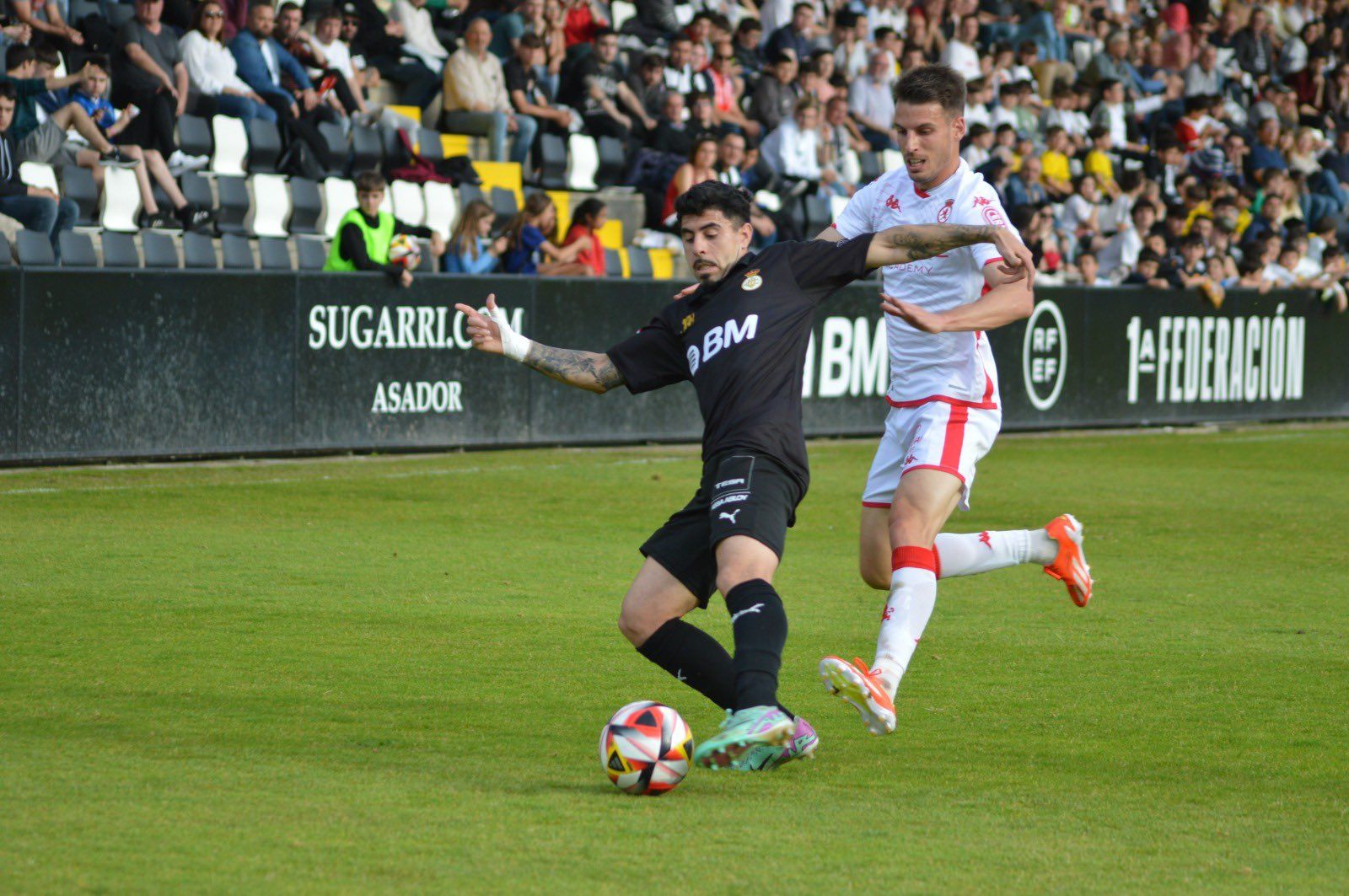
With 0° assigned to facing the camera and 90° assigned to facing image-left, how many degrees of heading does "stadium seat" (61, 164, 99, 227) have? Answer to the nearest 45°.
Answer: approximately 315°

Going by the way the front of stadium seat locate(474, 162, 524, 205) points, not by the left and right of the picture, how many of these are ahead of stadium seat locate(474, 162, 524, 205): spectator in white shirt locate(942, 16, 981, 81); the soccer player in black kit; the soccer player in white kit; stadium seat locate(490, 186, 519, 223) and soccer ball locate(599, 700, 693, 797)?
4

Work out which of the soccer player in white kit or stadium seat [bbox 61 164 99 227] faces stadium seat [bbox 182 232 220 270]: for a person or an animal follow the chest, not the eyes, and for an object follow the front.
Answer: stadium seat [bbox 61 164 99 227]

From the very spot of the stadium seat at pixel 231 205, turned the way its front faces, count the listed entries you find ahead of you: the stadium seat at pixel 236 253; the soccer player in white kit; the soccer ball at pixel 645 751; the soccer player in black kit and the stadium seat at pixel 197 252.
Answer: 5

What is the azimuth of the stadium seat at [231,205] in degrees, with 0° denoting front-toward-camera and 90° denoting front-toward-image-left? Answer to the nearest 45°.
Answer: approximately 0°

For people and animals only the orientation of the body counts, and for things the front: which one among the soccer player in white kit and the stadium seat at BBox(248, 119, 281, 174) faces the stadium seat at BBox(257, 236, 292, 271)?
the stadium seat at BBox(248, 119, 281, 174)

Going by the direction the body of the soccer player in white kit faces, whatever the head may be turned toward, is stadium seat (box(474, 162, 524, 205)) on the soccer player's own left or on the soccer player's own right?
on the soccer player's own right

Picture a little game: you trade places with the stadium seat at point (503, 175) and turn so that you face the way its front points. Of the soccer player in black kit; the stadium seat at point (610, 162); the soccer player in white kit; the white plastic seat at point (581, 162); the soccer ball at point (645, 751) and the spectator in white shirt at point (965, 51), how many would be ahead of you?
3

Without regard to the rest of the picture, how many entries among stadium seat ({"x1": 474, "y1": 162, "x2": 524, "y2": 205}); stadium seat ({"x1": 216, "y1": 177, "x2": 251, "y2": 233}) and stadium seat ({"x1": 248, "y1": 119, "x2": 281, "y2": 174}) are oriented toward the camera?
3

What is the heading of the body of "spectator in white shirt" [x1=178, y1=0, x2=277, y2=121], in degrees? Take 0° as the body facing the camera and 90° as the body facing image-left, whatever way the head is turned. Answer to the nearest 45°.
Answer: approximately 315°

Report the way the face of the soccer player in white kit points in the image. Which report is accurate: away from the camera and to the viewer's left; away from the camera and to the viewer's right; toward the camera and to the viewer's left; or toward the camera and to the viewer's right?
toward the camera and to the viewer's left

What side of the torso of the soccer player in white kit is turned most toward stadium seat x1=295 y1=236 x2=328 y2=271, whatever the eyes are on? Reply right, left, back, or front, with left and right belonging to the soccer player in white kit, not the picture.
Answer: right

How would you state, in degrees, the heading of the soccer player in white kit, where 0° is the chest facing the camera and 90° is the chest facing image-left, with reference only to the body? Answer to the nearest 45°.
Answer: approximately 45°

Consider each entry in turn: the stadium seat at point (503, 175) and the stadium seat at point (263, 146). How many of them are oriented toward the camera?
2

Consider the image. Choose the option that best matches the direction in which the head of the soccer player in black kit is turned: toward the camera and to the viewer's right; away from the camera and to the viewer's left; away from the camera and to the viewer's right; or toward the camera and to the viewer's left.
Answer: toward the camera and to the viewer's left
